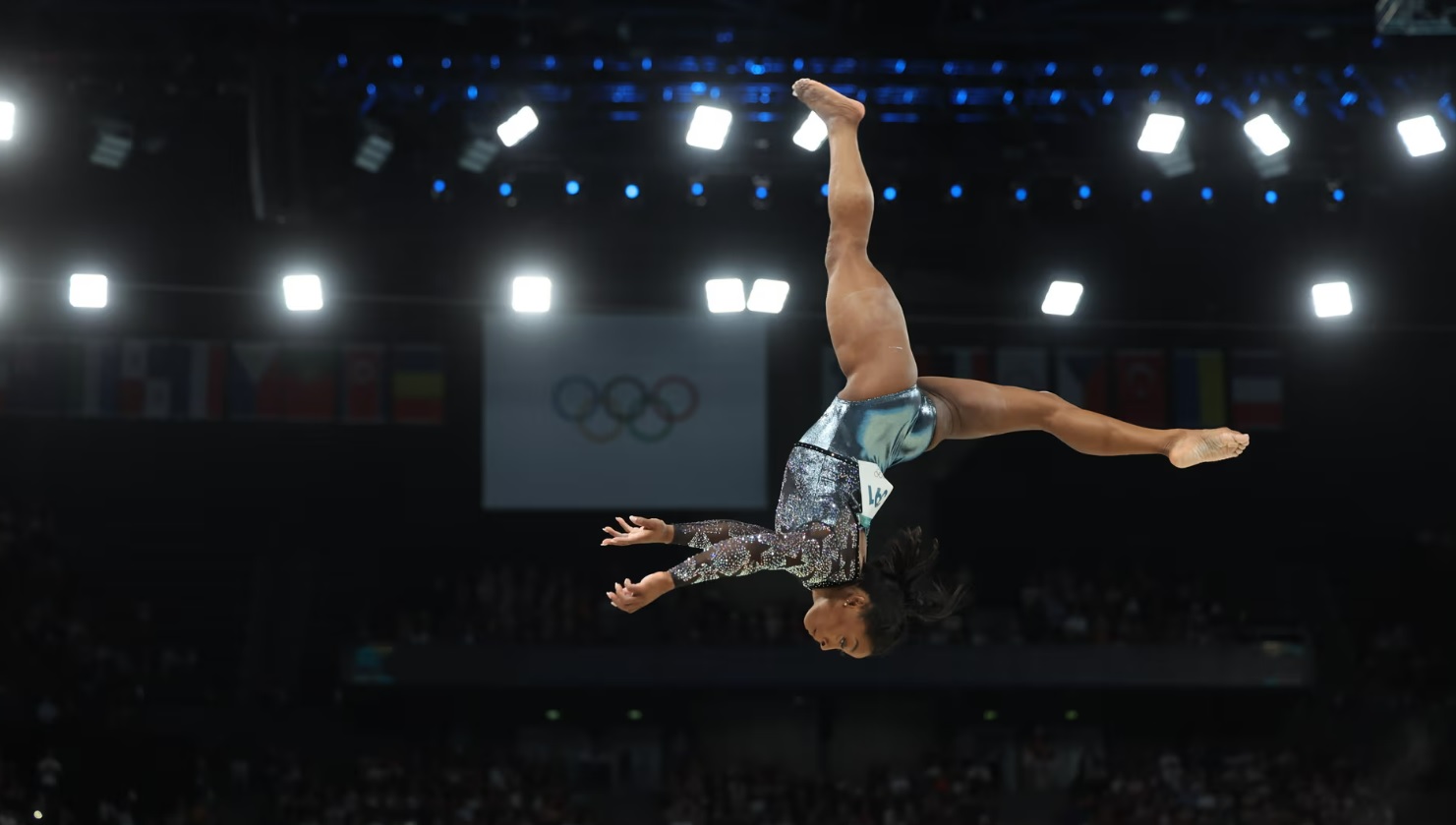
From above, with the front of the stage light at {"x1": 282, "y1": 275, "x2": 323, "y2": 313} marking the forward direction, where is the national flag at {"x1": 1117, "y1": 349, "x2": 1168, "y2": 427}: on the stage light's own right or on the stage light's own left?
on the stage light's own left

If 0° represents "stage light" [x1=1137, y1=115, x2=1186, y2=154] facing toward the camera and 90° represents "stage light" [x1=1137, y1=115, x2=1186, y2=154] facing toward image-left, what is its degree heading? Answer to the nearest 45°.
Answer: approximately 0°

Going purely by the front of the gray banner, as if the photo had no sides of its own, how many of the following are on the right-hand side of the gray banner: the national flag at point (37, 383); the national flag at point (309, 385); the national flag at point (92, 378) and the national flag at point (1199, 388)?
3

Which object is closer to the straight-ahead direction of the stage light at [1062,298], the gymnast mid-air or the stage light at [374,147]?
the gymnast mid-air

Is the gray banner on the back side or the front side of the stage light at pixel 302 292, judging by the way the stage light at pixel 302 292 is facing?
on the back side

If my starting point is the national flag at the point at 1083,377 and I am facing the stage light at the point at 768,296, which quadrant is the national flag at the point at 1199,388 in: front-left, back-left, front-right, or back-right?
back-left

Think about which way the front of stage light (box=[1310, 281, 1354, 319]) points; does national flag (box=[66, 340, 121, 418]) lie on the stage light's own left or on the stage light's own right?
on the stage light's own right

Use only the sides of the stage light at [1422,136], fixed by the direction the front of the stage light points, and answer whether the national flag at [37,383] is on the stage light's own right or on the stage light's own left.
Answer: on the stage light's own right

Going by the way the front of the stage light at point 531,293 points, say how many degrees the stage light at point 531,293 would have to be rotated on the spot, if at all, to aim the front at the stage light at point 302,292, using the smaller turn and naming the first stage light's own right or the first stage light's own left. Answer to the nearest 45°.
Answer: approximately 90° to the first stage light's own right

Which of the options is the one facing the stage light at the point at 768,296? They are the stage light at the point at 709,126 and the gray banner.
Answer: the gray banner
